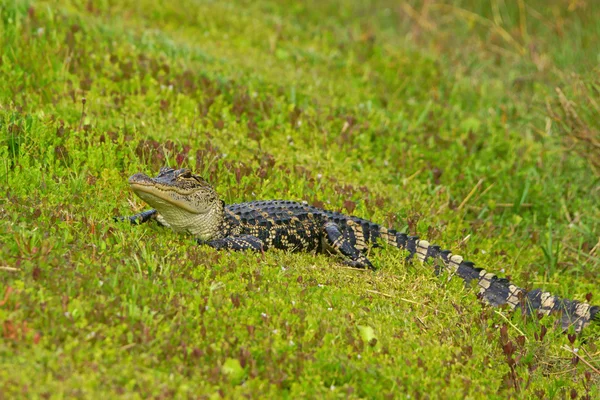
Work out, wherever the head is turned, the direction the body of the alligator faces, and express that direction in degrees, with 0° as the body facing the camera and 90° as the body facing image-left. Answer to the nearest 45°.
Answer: approximately 90°
